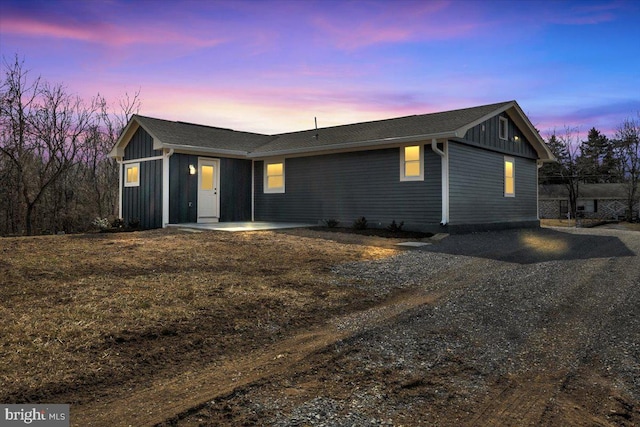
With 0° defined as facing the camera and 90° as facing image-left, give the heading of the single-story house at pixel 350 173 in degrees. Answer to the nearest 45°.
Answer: approximately 45°

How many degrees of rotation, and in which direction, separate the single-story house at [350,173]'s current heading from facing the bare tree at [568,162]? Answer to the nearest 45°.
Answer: approximately 180°

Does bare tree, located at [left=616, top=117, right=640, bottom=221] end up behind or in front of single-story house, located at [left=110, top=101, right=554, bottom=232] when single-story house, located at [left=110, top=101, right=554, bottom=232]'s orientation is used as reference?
behind

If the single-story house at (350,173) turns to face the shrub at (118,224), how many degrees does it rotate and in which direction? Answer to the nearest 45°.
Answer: approximately 45° to its right

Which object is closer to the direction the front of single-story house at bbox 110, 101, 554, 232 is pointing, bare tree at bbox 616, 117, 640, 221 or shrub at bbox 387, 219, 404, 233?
the shrub

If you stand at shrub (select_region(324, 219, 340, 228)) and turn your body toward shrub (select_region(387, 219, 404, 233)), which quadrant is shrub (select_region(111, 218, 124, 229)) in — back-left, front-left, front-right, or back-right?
back-right

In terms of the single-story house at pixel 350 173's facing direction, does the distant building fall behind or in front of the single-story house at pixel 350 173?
behind
